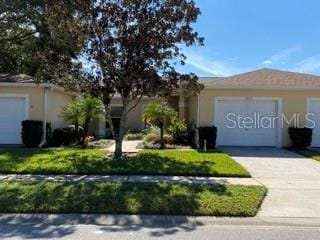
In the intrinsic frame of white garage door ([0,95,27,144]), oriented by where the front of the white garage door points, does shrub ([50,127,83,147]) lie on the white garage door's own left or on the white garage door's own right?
on the white garage door's own left

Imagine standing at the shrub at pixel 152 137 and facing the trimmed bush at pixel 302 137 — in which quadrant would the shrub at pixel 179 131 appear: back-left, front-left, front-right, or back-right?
front-left

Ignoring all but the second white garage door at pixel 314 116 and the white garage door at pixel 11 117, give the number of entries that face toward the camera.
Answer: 2

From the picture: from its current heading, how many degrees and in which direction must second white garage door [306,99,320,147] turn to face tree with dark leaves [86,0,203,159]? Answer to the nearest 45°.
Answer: approximately 45° to its right

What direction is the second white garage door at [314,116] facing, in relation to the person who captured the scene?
facing the viewer

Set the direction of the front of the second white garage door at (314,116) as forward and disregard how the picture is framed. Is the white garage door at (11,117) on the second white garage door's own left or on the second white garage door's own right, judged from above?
on the second white garage door's own right

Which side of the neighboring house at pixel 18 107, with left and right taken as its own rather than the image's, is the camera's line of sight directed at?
front

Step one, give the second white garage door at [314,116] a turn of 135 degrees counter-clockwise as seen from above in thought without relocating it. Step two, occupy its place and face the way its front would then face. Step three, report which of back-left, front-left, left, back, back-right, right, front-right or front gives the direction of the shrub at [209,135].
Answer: back

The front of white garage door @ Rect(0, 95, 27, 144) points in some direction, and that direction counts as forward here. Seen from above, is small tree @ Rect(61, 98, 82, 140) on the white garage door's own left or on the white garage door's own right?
on the white garage door's own left

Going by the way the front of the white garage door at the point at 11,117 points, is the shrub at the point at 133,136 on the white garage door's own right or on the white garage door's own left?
on the white garage door's own left

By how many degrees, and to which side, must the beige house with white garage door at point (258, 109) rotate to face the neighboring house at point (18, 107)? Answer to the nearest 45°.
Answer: approximately 90° to its right

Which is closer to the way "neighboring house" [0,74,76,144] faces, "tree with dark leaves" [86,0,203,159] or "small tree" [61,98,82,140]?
the tree with dark leaves

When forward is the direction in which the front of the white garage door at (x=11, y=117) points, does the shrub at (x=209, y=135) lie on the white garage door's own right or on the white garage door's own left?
on the white garage door's own left
